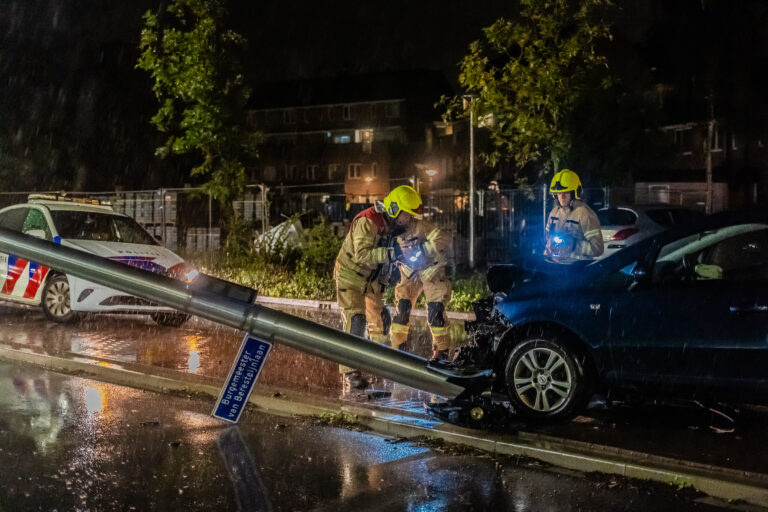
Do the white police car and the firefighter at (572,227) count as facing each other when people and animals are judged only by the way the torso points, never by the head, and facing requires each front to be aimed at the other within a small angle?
no

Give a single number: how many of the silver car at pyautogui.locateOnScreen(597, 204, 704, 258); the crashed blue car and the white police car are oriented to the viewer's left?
1

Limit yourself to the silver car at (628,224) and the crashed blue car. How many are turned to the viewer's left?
1

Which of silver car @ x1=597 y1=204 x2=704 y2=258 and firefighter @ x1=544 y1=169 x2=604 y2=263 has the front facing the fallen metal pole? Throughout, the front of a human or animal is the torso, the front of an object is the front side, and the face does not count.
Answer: the firefighter

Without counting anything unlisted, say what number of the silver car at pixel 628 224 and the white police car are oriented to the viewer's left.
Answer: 0

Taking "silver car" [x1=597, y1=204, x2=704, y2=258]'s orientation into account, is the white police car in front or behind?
behind

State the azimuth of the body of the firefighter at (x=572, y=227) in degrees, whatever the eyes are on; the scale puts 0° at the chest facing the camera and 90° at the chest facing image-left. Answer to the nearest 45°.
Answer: approximately 45°

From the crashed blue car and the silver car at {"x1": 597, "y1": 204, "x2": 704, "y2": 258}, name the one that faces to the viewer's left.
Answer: the crashed blue car

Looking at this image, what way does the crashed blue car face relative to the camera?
to the viewer's left

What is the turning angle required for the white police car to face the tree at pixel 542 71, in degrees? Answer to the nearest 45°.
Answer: approximately 90° to its left

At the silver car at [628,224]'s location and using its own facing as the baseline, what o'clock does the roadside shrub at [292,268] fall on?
The roadside shrub is roughly at 7 o'clock from the silver car.

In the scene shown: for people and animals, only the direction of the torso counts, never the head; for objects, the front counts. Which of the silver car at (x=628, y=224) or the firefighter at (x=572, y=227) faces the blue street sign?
the firefighter

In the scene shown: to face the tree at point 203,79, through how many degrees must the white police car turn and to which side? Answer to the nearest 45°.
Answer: approximately 135° to its left

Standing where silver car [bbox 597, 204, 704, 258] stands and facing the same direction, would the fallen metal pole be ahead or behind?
behind

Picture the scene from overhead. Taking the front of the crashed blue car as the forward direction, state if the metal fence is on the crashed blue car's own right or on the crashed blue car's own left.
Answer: on the crashed blue car's own right

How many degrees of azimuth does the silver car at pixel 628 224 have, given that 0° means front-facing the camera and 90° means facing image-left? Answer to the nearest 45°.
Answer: approximately 225°

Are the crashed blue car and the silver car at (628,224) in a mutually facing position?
no
